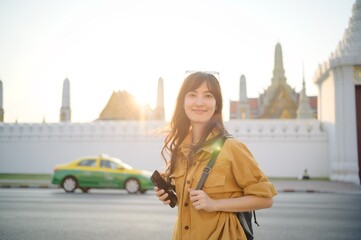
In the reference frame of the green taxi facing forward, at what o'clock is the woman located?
The woman is roughly at 3 o'clock from the green taxi.

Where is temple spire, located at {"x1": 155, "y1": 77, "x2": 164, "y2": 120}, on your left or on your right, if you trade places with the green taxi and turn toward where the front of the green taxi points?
on your left

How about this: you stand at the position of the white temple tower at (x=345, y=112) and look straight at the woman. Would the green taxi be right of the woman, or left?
right

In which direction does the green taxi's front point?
to the viewer's right

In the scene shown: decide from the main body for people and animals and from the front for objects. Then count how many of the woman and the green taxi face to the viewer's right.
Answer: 1

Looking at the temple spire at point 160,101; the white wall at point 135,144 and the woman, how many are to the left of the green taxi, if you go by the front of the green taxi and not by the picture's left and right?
2

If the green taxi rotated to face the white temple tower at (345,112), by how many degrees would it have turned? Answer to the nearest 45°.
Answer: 0° — it already faces it

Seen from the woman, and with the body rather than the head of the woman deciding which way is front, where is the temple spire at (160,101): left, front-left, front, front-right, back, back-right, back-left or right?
back-right

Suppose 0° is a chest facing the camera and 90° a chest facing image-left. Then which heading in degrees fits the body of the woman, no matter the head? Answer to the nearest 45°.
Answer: approximately 45°

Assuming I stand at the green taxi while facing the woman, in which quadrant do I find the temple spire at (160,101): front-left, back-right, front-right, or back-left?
back-left

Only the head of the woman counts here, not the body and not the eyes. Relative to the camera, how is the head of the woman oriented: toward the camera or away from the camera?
toward the camera

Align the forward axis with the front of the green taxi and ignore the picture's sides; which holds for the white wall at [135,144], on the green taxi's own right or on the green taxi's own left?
on the green taxi's own left
